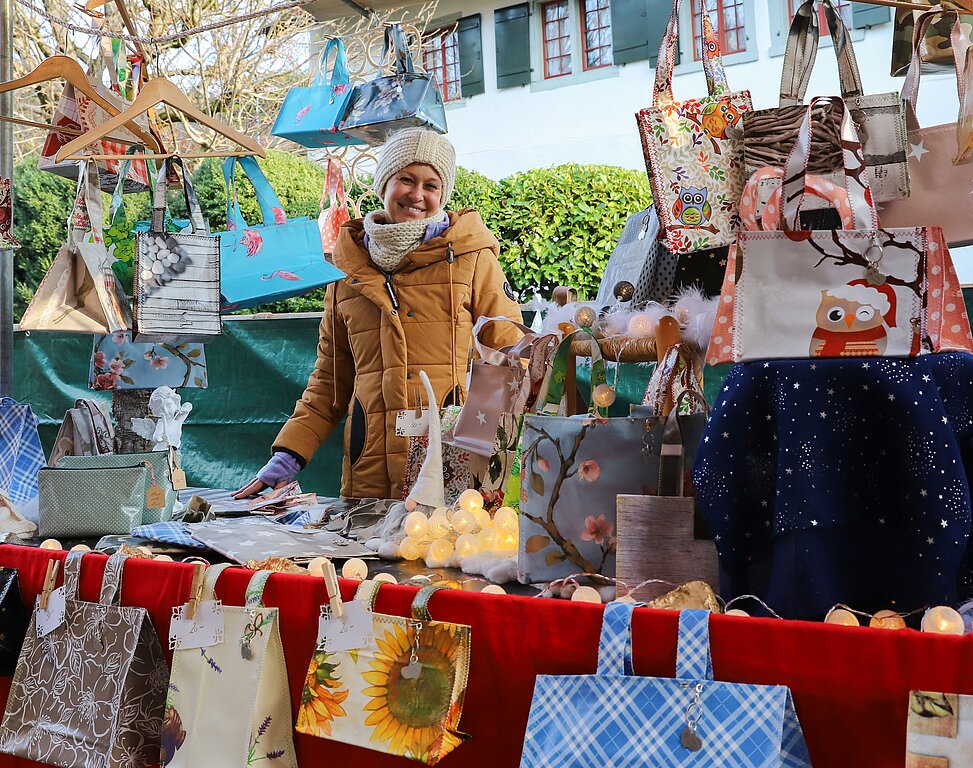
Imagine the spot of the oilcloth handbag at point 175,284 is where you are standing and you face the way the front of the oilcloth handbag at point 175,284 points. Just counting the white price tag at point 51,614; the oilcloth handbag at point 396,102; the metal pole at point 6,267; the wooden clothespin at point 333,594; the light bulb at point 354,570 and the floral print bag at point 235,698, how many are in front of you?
4

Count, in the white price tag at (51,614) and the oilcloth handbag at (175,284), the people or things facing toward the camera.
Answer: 2

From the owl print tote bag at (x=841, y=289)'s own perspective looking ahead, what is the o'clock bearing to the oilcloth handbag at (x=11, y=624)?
The oilcloth handbag is roughly at 3 o'clock from the owl print tote bag.

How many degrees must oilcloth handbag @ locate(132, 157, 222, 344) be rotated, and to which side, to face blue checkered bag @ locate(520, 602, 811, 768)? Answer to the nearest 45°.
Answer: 0° — it already faces it

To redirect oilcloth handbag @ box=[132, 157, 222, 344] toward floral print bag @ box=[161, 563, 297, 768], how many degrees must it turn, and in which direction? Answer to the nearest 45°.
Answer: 0° — it already faces it

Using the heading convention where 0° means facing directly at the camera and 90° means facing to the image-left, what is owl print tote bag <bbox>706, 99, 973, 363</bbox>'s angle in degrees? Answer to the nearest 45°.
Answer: approximately 0°

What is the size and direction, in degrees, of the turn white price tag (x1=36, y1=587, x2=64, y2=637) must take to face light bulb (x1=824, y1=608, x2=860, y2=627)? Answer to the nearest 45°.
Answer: approximately 45° to its left

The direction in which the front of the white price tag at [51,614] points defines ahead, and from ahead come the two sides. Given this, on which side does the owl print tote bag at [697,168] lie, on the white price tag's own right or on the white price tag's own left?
on the white price tag's own left
